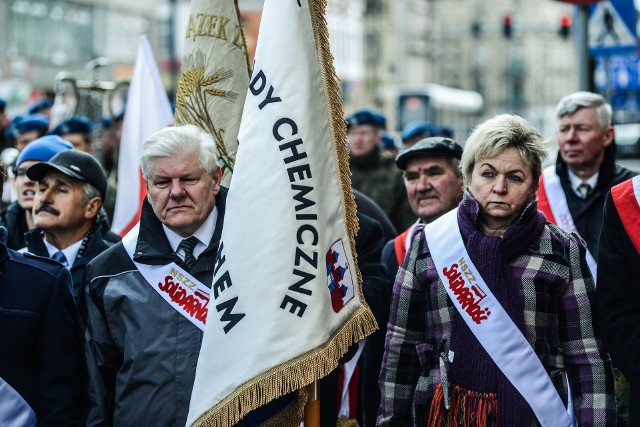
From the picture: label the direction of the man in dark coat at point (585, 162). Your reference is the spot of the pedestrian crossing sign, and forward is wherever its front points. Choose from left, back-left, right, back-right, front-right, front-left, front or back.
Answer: front

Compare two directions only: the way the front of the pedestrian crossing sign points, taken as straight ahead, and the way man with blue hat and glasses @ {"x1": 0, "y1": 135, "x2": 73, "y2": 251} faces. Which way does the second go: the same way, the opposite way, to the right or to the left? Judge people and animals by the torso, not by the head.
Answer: the same way

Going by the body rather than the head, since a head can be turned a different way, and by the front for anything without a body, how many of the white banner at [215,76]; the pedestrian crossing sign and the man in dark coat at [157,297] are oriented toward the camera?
3

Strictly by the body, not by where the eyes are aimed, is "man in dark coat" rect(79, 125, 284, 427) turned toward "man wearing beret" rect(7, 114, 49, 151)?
no

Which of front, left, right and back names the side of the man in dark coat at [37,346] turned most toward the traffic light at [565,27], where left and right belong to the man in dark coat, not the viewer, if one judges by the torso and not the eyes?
back

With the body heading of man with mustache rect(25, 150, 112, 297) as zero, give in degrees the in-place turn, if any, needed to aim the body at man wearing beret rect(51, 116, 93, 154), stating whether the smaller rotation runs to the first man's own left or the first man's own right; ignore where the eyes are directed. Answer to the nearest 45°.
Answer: approximately 135° to the first man's own right

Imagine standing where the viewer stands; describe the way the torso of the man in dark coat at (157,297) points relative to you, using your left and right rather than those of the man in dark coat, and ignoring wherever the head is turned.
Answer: facing the viewer

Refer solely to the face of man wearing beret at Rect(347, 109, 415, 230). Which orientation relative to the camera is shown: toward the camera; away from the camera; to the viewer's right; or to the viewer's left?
toward the camera

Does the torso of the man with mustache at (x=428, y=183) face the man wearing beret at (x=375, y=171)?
no

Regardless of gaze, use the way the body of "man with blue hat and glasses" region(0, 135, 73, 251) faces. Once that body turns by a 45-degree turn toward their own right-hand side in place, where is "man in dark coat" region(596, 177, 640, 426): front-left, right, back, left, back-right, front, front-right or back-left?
back-left

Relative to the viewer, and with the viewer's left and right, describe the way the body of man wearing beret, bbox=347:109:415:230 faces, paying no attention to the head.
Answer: facing the viewer and to the left of the viewer

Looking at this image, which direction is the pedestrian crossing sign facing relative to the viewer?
toward the camera

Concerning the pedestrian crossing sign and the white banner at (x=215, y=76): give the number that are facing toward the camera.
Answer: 2

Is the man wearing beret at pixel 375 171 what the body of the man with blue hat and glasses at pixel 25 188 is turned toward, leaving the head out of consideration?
no
